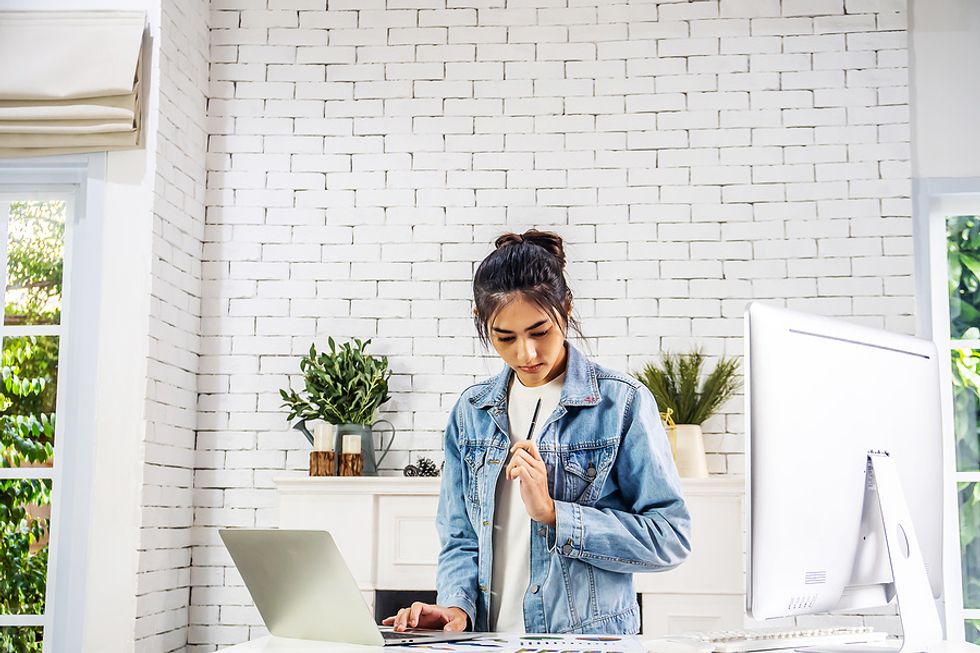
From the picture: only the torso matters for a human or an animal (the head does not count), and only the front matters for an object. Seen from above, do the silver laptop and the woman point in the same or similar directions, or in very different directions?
very different directions

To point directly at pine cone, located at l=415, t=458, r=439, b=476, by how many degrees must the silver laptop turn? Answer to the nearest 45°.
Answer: approximately 45° to its left

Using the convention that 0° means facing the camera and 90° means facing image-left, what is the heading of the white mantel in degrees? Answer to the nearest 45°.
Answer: approximately 0°

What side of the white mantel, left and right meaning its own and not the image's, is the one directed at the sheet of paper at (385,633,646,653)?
front

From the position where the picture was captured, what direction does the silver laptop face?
facing away from the viewer and to the right of the viewer

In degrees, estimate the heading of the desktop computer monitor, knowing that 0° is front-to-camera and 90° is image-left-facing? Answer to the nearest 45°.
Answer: approximately 135°

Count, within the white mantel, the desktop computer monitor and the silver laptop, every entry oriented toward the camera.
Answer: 1

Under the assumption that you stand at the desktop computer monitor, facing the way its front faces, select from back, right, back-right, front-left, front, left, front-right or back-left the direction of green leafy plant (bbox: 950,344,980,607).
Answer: front-right

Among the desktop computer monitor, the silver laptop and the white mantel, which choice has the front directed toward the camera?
the white mantel

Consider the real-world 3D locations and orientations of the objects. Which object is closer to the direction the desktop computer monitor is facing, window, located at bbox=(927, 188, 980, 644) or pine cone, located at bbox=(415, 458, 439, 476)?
the pine cone

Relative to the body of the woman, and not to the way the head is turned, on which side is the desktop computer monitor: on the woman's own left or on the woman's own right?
on the woman's own left
